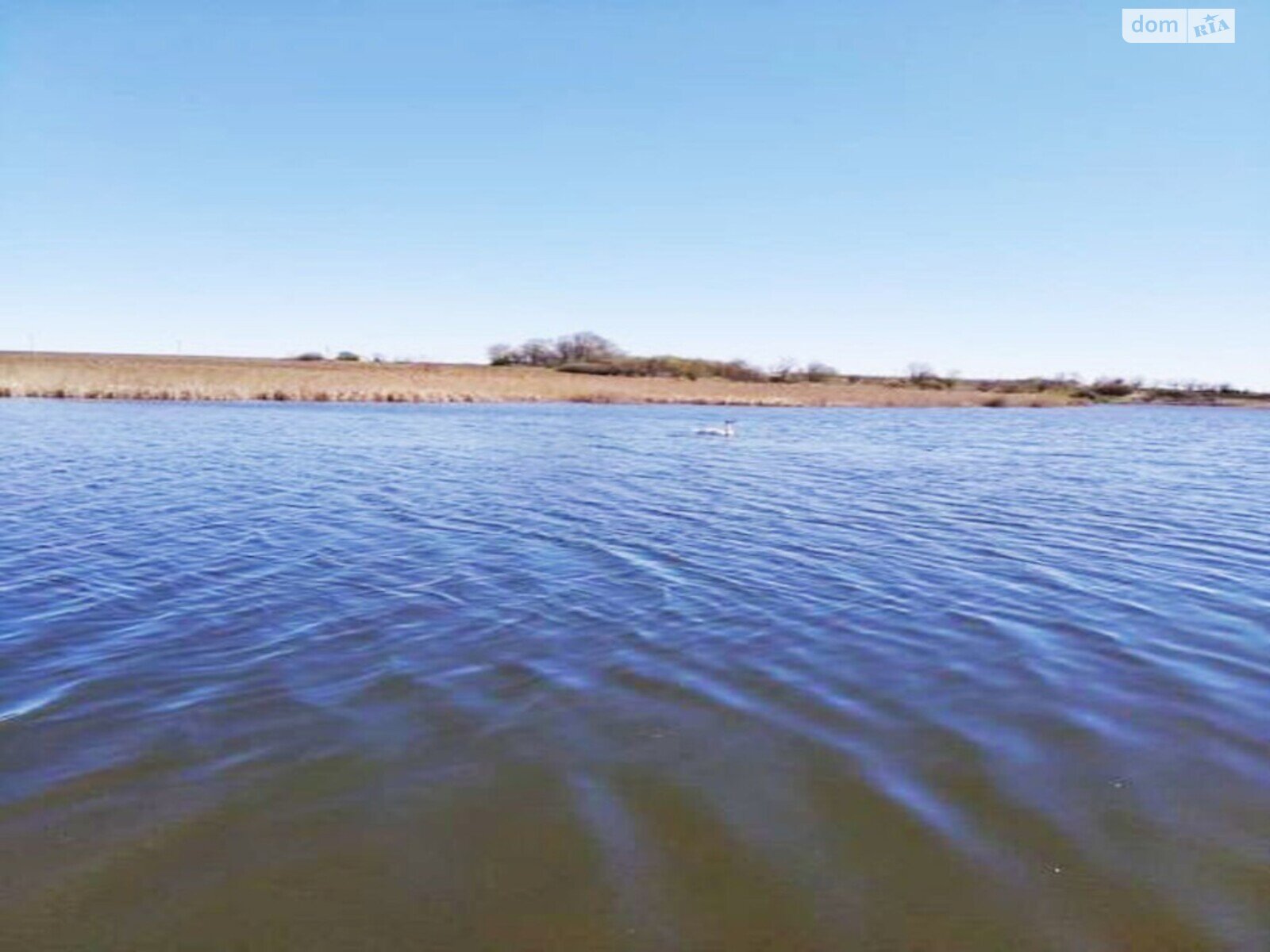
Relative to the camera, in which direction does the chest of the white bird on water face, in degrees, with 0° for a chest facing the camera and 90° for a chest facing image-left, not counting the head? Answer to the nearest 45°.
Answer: approximately 270°
